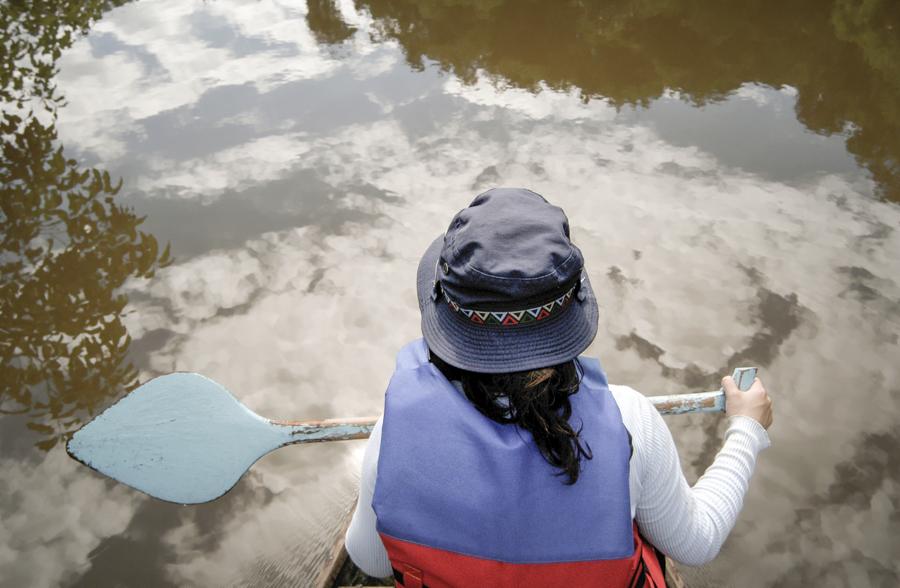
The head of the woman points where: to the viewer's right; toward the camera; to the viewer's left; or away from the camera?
away from the camera

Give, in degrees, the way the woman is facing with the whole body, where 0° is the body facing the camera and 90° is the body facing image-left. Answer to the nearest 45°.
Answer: approximately 180°
